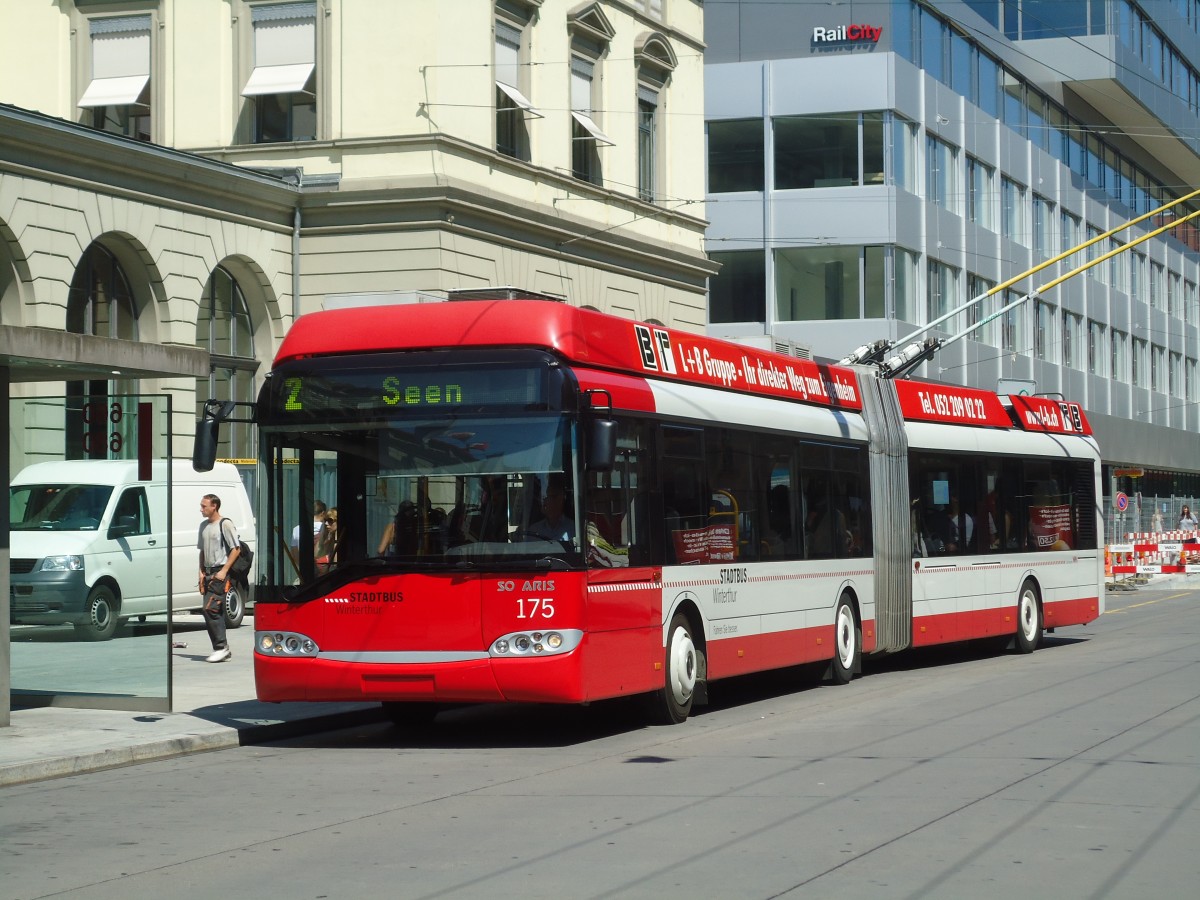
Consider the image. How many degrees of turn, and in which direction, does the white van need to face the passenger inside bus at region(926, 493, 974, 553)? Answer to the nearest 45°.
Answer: approximately 135° to its left

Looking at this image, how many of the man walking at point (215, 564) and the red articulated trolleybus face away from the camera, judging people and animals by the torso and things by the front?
0

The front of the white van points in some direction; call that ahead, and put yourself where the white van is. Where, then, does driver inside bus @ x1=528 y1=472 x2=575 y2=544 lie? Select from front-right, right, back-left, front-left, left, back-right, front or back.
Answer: left

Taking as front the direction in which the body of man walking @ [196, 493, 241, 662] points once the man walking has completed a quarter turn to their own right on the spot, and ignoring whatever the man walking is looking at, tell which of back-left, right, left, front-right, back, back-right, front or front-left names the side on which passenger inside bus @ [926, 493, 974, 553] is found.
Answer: back-right

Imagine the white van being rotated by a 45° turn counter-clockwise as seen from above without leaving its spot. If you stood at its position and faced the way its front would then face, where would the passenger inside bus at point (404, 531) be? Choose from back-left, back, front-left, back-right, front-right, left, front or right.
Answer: front-left

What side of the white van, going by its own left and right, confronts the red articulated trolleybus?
left

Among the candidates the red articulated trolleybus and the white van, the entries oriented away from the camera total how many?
0
